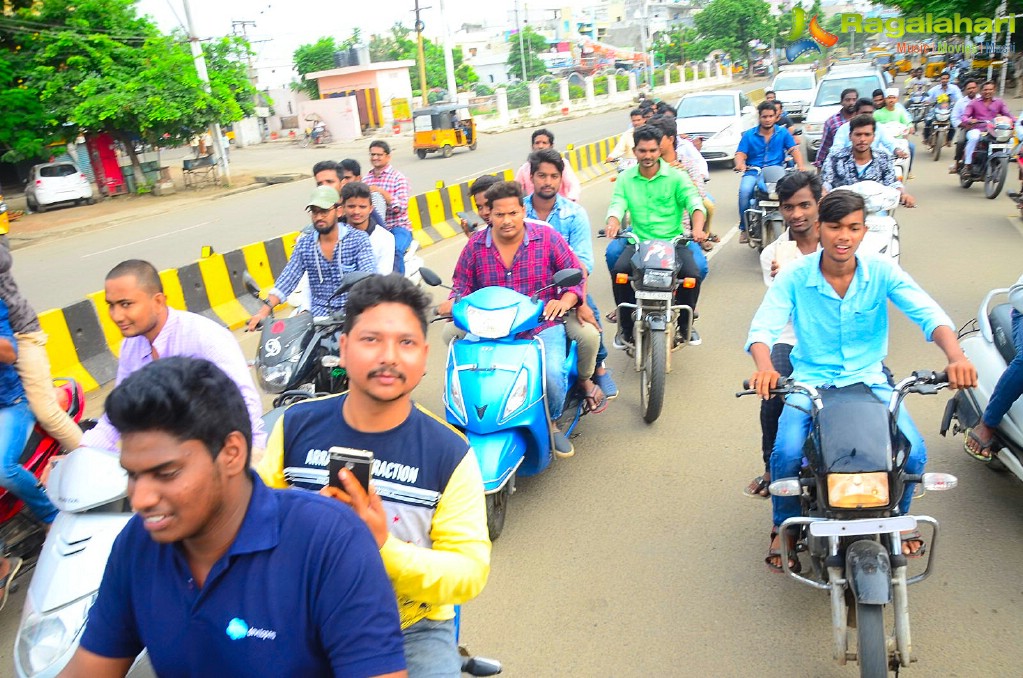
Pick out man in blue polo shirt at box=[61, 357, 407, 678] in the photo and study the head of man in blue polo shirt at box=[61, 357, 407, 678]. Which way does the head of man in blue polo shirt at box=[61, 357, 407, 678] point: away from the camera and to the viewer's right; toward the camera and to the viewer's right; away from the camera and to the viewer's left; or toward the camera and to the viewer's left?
toward the camera and to the viewer's left

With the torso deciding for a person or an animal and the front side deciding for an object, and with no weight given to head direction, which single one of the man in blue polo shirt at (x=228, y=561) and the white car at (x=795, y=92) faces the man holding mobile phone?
the white car

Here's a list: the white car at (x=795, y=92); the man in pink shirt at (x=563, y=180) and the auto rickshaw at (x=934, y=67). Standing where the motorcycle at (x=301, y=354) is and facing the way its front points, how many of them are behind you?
3

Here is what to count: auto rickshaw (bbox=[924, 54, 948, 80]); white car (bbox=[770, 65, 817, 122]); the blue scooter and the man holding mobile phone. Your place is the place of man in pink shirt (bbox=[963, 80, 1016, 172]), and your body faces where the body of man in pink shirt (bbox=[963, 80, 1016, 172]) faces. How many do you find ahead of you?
2

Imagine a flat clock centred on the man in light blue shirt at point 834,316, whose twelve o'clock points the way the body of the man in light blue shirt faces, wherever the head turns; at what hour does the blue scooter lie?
The blue scooter is roughly at 3 o'clock from the man in light blue shirt.

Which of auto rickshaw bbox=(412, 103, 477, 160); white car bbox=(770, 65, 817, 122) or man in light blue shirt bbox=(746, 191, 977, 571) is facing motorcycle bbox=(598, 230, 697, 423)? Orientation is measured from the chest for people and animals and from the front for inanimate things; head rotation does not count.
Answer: the white car

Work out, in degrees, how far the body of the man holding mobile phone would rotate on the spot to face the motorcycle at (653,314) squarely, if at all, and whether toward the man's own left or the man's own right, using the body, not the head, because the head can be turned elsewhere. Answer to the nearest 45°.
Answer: approximately 135° to the man's own left

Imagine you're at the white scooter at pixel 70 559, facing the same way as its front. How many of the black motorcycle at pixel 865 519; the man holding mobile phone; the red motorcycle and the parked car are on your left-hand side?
2
